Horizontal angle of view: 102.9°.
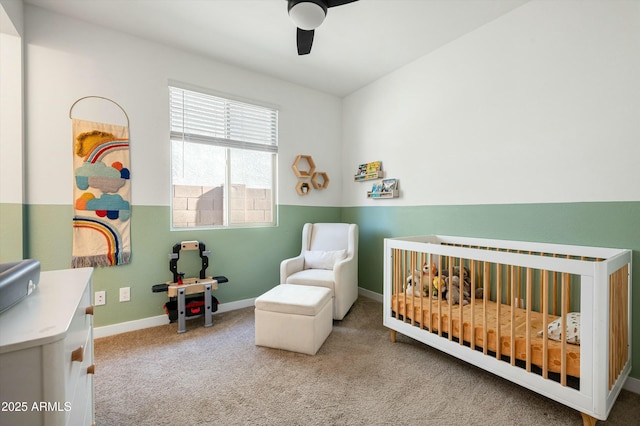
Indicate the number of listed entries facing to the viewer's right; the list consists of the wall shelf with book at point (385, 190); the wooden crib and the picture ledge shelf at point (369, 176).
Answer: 0

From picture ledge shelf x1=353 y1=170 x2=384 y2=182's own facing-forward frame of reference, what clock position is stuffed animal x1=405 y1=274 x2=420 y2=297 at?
The stuffed animal is roughly at 10 o'clock from the picture ledge shelf.

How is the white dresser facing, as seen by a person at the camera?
facing to the right of the viewer

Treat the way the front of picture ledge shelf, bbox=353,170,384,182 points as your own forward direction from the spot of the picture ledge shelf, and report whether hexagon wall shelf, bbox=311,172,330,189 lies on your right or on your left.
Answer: on your right

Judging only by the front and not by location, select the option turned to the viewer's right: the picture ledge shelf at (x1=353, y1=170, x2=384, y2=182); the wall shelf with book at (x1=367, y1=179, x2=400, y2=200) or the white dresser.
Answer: the white dresser

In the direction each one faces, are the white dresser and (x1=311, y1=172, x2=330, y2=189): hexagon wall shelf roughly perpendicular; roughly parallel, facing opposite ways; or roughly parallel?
roughly perpendicular

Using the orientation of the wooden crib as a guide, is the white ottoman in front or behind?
in front

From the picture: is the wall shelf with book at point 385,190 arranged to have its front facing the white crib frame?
no

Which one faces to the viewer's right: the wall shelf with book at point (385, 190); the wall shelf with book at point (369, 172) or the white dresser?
the white dresser

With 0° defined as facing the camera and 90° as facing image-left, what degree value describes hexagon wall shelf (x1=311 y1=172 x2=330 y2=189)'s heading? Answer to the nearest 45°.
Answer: approximately 315°

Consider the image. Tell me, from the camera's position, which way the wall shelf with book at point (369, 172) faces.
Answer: facing the viewer and to the left of the viewer

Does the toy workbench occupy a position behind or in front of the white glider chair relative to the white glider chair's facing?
in front

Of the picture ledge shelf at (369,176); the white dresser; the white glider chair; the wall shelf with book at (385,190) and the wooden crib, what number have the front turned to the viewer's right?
1

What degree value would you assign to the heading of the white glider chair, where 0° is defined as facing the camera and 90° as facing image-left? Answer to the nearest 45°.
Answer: approximately 45°

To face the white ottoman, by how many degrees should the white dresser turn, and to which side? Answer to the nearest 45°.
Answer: approximately 45° to its left

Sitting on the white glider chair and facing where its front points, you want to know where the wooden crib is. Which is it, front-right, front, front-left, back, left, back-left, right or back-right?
left

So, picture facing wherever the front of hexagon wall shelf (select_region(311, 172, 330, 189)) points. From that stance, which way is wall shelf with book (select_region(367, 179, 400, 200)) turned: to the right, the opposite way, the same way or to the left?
to the right
